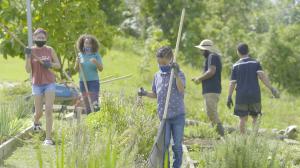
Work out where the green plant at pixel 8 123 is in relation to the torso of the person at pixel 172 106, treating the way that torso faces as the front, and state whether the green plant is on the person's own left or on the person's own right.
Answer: on the person's own right

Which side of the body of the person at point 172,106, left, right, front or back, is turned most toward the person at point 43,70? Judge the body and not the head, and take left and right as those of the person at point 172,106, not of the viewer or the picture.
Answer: right

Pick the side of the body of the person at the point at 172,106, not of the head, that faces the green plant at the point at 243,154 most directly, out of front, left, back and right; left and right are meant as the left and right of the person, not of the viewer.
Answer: left

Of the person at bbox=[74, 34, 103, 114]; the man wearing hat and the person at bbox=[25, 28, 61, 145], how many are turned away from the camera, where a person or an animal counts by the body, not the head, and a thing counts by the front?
0

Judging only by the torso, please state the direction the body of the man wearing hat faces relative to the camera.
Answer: to the viewer's left

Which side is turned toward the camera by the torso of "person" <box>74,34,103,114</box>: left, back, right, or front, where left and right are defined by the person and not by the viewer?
front

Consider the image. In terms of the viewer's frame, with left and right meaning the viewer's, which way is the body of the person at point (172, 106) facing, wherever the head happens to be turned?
facing the viewer and to the left of the viewer

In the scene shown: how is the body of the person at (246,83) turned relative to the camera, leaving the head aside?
away from the camera

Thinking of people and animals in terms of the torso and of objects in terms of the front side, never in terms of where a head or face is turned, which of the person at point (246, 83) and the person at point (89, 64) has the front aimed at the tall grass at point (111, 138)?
the person at point (89, 64)

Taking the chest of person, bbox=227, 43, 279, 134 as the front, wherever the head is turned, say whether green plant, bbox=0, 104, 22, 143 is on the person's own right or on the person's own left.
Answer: on the person's own left

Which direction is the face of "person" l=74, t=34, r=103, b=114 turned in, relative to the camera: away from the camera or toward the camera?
toward the camera

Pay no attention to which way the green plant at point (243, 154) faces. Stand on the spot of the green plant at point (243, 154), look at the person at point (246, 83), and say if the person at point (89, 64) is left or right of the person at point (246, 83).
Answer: left
